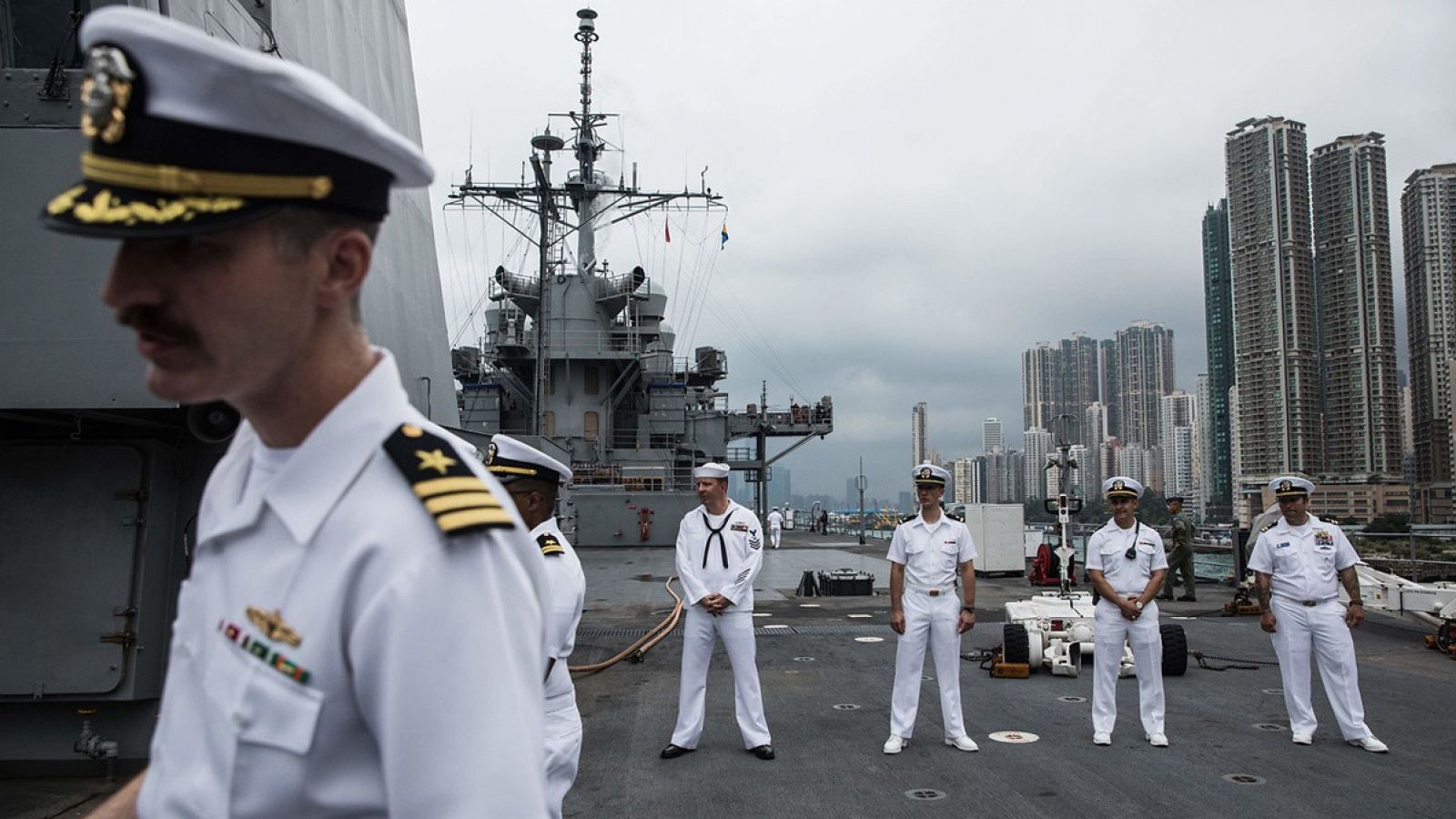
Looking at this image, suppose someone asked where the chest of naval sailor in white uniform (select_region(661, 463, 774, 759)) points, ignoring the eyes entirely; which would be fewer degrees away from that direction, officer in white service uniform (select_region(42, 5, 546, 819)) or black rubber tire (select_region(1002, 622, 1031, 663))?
the officer in white service uniform

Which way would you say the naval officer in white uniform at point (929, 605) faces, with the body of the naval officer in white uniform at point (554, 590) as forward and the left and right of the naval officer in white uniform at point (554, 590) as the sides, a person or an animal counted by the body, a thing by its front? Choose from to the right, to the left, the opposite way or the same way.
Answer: to the left

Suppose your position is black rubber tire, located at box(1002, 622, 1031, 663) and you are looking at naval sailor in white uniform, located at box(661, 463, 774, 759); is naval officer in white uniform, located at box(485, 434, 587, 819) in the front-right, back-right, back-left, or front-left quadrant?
front-left

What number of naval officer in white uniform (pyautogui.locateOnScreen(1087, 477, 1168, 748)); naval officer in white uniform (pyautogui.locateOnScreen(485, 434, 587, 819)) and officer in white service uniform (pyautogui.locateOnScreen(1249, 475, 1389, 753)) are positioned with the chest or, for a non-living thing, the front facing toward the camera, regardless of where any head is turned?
2

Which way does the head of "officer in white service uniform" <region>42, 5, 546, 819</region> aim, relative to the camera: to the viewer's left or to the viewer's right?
to the viewer's left

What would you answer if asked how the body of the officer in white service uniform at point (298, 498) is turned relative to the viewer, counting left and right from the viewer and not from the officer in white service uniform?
facing the viewer and to the left of the viewer

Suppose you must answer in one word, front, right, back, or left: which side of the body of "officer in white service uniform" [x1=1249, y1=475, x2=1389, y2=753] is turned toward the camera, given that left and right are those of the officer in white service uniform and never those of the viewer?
front

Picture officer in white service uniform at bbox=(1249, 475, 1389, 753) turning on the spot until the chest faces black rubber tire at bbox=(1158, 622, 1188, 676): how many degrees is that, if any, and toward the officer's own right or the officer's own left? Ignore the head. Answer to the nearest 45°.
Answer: approximately 135° to the officer's own right

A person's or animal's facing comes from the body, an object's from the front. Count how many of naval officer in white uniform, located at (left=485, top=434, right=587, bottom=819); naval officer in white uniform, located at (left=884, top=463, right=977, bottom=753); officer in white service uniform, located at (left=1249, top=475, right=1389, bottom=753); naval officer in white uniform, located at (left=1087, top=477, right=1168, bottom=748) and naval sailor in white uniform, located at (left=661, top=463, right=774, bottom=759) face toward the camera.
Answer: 4

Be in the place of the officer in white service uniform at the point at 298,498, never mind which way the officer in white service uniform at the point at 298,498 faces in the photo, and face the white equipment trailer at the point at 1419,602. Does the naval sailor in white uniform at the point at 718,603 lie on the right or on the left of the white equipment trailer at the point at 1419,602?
left

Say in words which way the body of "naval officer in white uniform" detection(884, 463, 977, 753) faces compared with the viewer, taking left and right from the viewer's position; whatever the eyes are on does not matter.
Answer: facing the viewer

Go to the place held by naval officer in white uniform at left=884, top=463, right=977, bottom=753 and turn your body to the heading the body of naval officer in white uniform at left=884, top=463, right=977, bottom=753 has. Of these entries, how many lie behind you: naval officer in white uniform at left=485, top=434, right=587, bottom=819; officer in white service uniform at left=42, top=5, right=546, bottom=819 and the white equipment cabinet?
1

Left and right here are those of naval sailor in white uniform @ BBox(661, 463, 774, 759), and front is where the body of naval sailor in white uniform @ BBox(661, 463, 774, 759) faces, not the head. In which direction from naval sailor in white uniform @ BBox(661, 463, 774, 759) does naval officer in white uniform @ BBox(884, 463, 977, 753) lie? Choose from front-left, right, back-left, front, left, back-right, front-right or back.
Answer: left

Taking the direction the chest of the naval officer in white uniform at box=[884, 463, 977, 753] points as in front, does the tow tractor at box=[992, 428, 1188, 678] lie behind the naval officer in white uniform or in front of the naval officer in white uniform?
behind
